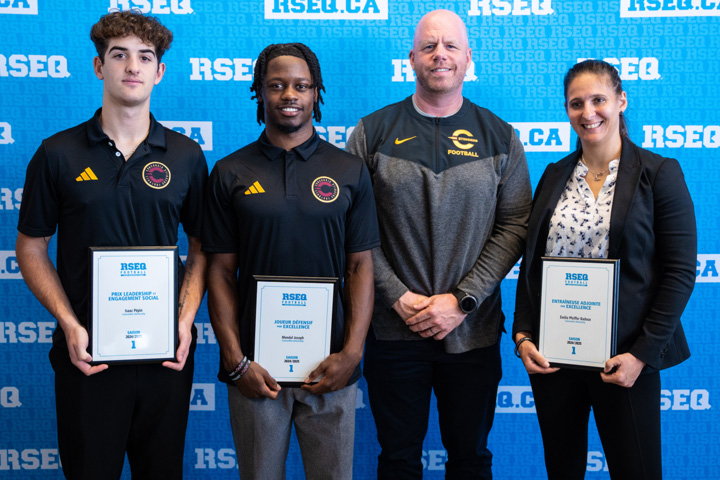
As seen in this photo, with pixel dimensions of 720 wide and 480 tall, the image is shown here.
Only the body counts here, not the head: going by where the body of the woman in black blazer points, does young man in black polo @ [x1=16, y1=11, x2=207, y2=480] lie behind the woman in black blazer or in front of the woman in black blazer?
in front

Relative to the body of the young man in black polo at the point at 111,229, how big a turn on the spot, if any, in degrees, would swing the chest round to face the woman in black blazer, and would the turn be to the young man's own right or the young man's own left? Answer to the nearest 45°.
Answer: approximately 90° to the young man's own left

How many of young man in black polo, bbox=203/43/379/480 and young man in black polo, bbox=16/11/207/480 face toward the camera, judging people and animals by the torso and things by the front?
2

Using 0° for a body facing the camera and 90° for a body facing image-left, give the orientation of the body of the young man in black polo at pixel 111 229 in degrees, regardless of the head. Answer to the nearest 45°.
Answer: approximately 0°

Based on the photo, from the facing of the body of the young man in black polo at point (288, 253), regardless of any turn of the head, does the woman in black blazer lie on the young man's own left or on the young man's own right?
on the young man's own left

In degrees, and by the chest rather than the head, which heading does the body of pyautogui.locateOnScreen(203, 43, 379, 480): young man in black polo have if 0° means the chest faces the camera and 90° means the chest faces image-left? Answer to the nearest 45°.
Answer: approximately 0°
